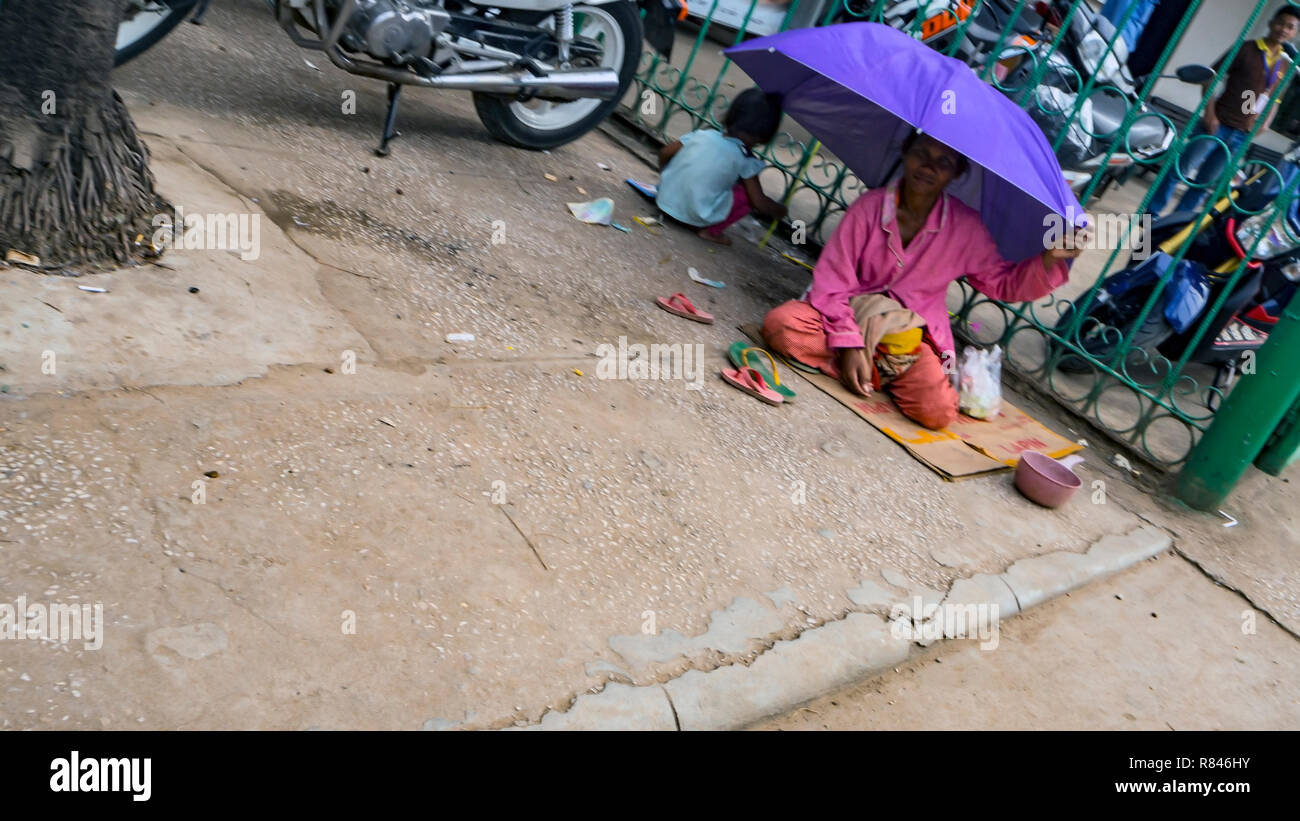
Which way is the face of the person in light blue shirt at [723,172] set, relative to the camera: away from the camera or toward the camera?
away from the camera

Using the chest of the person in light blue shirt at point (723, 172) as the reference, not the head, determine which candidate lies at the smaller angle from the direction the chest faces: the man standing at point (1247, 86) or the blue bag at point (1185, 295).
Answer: the man standing

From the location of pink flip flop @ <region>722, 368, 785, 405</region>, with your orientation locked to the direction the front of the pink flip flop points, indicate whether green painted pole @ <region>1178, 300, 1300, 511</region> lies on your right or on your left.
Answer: on your right

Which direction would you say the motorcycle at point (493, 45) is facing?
to the viewer's left

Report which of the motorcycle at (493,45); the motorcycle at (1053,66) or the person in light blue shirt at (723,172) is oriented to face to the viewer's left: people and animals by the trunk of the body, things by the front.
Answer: the motorcycle at (493,45)

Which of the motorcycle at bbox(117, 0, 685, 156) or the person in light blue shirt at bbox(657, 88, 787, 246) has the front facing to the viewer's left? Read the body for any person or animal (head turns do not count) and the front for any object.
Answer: the motorcycle

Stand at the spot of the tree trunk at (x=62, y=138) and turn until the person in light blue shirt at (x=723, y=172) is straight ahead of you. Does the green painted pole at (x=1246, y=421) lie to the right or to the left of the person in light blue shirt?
right

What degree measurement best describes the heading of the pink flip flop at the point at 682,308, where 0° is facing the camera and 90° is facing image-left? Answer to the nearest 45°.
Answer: approximately 135°

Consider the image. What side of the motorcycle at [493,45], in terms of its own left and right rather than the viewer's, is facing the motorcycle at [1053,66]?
back

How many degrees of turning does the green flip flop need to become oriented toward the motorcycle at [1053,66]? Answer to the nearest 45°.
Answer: approximately 45° to its right

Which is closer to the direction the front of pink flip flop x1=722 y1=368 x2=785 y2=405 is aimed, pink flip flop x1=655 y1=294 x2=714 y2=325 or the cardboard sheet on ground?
the pink flip flop

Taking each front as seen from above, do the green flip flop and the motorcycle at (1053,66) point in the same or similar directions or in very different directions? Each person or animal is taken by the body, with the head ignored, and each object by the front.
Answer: very different directions
